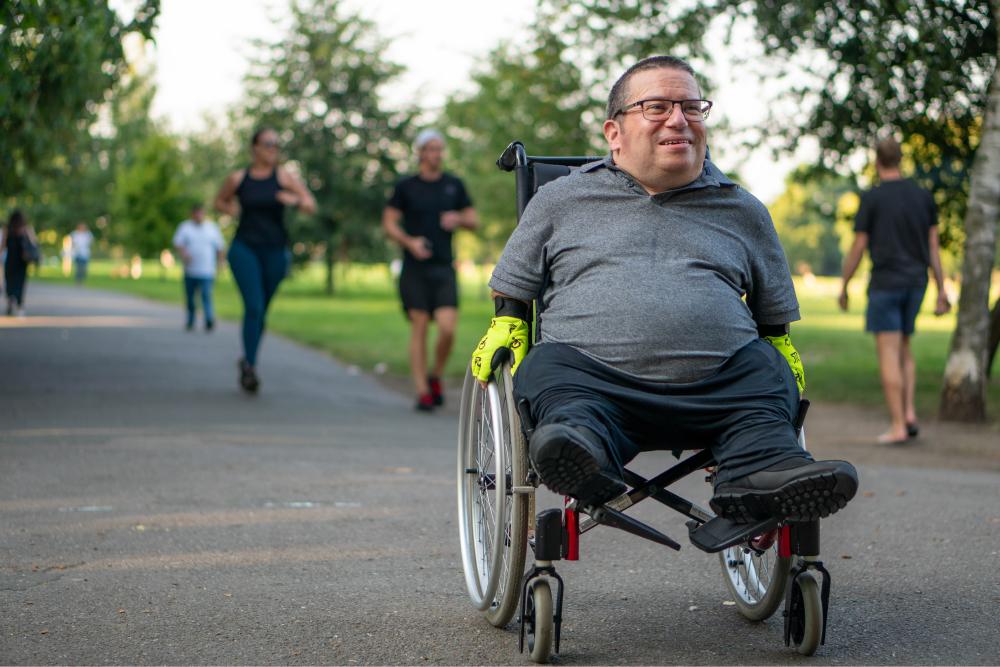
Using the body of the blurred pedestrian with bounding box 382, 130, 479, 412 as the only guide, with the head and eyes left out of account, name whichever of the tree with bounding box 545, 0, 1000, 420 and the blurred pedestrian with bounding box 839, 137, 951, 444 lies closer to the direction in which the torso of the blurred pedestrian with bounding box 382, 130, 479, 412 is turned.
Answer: the blurred pedestrian

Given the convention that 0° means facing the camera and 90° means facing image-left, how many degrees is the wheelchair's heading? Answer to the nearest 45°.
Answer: approximately 0°

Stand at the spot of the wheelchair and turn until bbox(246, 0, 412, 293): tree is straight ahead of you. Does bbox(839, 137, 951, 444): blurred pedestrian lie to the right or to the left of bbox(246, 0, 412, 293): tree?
right

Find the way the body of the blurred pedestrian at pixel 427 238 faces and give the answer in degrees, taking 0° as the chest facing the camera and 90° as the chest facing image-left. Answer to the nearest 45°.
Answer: approximately 0°

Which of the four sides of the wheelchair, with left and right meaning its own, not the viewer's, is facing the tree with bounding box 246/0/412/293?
back

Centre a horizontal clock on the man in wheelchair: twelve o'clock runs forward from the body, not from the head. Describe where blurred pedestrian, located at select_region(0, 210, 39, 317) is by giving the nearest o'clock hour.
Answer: The blurred pedestrian is roughly at 5 o'clock from the man in wheelchair.

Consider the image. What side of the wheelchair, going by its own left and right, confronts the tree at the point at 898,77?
back
